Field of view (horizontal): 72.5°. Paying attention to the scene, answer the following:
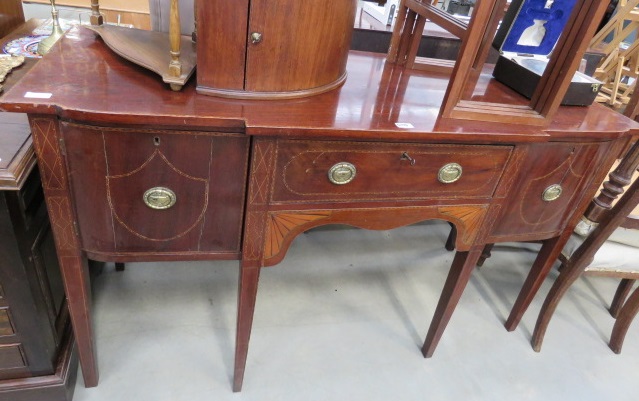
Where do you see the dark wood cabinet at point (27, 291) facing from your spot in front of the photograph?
facing the viewer

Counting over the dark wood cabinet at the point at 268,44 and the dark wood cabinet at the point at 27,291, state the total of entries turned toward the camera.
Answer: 2

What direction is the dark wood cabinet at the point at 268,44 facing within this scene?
toward the camera

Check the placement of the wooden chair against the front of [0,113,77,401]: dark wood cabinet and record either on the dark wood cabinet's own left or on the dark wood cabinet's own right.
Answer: on the dark wood cabinet's own left

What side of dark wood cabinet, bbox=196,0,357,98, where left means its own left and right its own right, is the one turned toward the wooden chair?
left

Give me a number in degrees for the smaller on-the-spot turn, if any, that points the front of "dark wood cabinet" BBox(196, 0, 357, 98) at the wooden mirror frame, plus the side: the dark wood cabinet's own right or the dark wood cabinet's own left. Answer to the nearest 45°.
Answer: approximately 90° to the dark wood cabinet's own left
